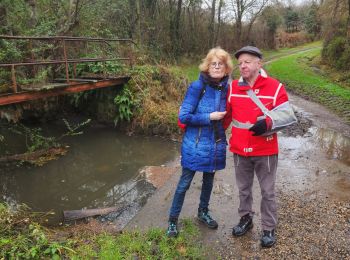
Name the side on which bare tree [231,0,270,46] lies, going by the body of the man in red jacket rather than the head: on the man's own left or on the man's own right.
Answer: on the man's own right

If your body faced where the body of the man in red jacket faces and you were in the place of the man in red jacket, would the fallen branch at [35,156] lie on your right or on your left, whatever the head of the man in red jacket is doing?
on your right

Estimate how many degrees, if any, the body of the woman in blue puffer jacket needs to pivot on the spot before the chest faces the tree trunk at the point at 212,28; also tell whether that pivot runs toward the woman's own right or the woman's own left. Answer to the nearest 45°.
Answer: approximately 135° to the woman's own left

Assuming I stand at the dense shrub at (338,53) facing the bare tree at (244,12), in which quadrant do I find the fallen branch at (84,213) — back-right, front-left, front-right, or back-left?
back-left

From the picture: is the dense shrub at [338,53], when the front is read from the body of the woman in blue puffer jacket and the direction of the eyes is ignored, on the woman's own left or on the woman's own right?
on the woman's own left

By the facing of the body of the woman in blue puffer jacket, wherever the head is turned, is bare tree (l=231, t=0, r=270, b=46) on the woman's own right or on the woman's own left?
on the woman's own left

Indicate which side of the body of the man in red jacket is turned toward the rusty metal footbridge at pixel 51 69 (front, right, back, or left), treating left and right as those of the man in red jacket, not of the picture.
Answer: right

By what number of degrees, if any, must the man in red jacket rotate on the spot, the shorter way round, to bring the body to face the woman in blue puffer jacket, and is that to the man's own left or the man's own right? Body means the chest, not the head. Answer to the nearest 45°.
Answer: approximately 45° to the man's own right

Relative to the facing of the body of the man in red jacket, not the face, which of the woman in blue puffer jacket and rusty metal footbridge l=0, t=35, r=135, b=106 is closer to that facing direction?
the woman in blue puffer jacket

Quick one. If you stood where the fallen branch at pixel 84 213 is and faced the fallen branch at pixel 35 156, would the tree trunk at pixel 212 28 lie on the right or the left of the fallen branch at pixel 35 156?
right

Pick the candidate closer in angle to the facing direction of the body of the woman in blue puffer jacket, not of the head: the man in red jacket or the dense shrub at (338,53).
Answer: the man in red jacket
